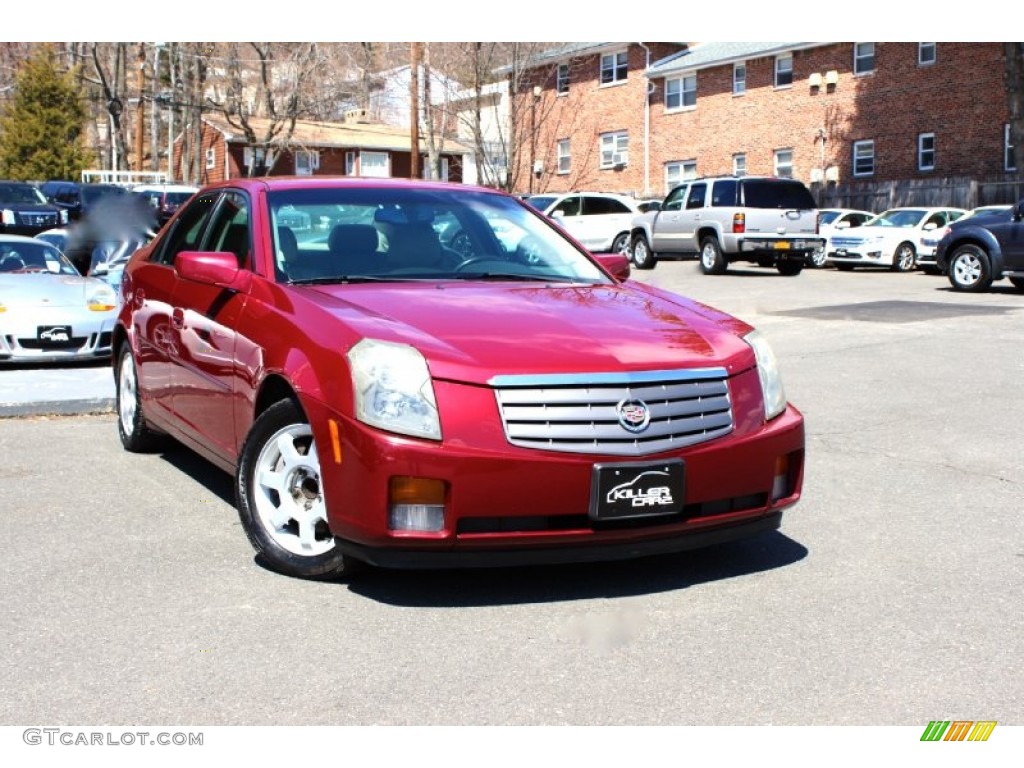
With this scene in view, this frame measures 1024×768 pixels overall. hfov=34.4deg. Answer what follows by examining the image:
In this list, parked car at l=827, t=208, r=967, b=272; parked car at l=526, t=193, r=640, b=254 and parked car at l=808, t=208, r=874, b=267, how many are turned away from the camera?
0

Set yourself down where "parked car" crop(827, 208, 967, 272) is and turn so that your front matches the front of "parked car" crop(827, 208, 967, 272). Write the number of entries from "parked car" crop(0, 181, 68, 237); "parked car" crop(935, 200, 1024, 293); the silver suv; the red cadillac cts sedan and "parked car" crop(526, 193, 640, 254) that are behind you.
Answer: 0

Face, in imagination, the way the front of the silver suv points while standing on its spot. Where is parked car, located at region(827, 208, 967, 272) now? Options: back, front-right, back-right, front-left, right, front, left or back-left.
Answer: right

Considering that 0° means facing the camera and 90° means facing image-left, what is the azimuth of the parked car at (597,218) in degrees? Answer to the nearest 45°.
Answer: approximately 45°

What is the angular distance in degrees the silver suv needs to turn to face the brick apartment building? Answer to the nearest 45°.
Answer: approximately 45° to its right

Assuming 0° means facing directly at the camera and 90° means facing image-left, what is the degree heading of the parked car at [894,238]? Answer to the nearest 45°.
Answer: approximately 45°

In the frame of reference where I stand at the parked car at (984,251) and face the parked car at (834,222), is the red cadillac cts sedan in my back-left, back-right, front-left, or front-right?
back-left

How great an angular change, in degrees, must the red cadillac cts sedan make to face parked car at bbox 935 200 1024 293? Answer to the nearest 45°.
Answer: approximately 90° to its left

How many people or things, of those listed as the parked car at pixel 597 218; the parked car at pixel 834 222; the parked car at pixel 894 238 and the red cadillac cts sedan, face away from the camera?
0

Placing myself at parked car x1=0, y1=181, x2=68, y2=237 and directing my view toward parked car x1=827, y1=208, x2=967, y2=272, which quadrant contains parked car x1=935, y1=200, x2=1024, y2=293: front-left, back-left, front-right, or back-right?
front-right

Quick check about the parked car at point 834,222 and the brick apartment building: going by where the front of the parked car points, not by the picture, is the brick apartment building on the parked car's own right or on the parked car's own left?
on the parked car's own right

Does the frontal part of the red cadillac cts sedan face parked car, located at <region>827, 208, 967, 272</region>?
no

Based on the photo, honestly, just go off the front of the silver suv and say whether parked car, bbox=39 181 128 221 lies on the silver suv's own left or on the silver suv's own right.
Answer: on the silver suv's own left

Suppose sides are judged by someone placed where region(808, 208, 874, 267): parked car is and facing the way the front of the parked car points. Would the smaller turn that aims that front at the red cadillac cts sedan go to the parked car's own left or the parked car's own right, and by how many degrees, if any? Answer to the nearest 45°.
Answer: approximately 45° to the parked car's own left

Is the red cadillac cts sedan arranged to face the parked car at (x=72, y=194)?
no

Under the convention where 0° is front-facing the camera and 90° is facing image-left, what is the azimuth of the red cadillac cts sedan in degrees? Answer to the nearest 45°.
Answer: approximately 315°

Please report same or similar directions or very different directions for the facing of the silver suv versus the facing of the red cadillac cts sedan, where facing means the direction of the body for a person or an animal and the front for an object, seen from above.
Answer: very different directions

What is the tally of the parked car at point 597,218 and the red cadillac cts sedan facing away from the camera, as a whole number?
0

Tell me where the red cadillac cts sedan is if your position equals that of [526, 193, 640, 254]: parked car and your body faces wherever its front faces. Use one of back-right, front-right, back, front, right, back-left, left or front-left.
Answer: front-left

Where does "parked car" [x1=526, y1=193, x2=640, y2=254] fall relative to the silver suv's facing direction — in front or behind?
in front
